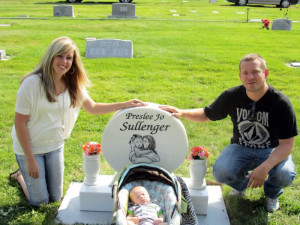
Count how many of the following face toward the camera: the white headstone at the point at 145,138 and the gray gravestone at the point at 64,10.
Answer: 2

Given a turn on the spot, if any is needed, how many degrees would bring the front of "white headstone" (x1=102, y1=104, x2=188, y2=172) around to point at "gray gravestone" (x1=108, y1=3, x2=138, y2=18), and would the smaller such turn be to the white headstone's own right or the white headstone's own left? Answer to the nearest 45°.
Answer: approximately 180°

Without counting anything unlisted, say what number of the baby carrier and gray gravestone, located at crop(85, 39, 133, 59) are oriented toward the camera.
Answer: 2

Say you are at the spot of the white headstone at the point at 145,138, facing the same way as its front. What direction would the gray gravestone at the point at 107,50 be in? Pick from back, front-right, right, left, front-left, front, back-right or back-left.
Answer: back

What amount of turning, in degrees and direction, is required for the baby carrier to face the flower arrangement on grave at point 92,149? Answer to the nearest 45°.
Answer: approximately 135° to its right
